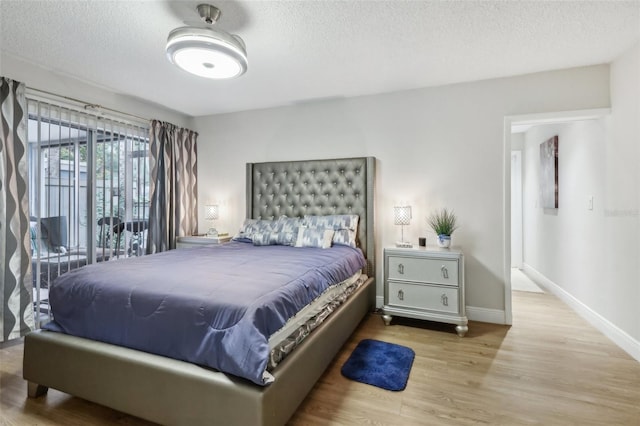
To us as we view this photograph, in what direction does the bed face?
facing the viewer and to the left of the viewer

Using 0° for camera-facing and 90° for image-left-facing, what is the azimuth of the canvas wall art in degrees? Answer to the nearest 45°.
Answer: approximately 90°

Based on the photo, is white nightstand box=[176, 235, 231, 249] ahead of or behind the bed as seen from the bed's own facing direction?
behind

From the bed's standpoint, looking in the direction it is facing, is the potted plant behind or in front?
behind

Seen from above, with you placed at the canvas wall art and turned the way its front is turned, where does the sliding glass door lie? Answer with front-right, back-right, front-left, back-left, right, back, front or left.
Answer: front-left

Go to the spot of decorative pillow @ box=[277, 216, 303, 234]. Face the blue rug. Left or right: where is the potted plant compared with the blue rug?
left

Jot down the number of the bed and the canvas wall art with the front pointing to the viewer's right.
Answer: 0

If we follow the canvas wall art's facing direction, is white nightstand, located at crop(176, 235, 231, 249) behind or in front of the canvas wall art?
in front

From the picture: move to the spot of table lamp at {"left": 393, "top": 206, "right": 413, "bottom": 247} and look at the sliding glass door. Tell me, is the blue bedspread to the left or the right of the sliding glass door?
left

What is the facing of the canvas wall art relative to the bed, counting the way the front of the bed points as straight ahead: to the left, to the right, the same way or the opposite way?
to the right
